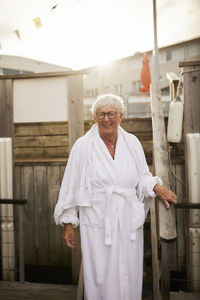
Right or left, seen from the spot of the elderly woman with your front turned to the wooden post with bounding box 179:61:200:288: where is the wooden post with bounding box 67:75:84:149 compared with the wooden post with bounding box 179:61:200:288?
left

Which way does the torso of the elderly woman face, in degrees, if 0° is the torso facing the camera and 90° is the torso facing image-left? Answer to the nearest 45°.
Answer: approximately 0°

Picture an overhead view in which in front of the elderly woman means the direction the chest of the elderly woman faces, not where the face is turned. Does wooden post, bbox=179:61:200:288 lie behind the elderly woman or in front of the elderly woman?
behind

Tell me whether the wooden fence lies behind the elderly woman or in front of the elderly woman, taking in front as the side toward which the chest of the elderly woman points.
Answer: behind

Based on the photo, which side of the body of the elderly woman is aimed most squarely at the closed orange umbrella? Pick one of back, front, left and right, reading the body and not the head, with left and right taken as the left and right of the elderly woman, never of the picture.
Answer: back

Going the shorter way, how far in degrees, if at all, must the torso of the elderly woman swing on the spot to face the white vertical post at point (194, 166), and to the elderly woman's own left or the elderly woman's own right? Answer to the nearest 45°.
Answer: approximately 135° to the elderly woman's own left

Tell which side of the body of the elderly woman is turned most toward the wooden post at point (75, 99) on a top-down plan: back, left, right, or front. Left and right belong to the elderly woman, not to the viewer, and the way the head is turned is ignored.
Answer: back
